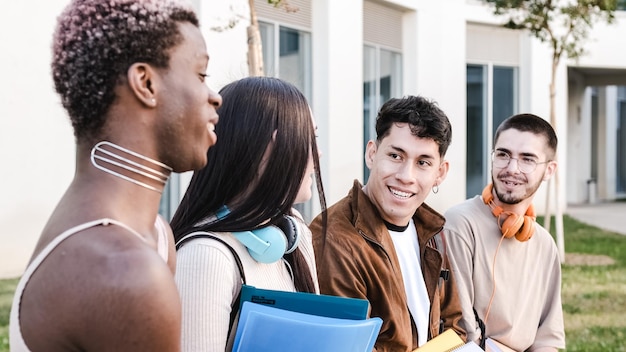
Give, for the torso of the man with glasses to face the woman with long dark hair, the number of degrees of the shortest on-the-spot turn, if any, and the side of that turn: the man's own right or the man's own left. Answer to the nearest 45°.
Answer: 0° — they already face them

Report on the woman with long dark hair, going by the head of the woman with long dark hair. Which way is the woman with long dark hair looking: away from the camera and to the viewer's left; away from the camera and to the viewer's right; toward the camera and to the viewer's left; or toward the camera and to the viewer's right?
away from the camera and to the viewer's right

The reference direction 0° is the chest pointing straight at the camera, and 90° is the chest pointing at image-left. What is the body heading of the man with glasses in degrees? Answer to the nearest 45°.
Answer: approximately 0°

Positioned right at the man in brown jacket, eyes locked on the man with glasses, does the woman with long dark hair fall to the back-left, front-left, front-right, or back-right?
back-right

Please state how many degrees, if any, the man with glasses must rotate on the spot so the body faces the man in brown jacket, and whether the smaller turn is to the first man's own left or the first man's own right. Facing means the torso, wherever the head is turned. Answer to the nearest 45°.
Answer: approximately 45° to the first man's own right
